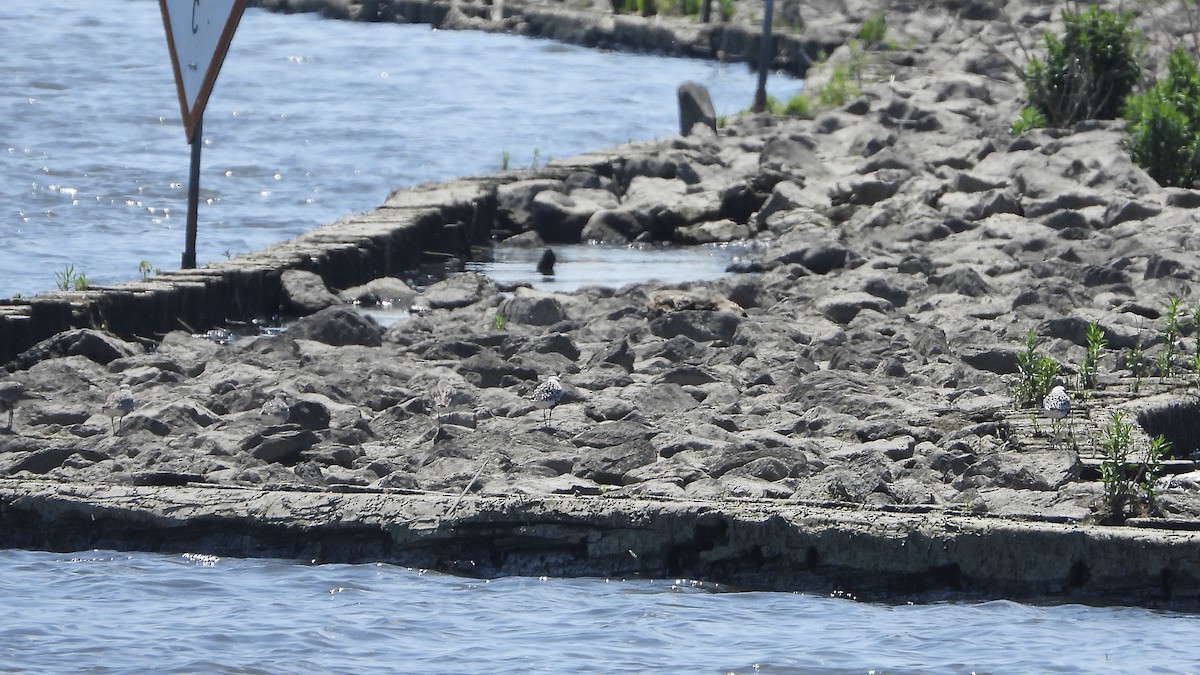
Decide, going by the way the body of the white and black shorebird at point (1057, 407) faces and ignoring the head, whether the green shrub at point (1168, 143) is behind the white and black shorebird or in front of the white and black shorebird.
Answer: behind

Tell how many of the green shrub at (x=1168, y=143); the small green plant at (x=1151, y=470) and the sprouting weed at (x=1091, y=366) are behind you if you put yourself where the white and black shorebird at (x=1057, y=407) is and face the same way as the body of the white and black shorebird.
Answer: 1

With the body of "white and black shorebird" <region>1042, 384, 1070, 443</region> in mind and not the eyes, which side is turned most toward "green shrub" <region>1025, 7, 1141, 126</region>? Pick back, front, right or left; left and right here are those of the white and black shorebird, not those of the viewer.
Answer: front
